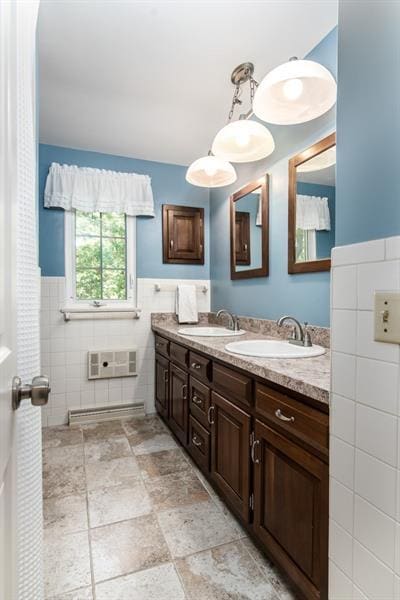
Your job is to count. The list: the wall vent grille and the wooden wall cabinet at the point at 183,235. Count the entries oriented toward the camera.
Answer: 2

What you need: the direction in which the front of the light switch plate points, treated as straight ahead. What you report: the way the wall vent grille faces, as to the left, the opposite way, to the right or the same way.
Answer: to the left

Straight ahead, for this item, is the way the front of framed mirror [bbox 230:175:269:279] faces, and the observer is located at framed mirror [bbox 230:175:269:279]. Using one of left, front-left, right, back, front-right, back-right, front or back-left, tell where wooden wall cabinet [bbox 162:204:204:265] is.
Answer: right

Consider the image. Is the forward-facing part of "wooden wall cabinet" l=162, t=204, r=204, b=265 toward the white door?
yes

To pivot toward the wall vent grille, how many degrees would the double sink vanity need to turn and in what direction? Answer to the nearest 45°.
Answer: approximately 90° to its right

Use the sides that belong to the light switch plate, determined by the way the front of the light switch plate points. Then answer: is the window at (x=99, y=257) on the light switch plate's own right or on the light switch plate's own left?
on the light switch plate's own right

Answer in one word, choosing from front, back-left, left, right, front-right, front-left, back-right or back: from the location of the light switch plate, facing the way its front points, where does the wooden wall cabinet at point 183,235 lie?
right

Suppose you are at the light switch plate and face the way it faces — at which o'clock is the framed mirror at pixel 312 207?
The framed mirror is roughly at 4 o'clock from the light switch plate.

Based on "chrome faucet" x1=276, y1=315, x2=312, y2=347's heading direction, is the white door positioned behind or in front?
in front

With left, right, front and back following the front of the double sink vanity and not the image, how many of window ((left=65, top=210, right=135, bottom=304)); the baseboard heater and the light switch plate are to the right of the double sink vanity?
2
